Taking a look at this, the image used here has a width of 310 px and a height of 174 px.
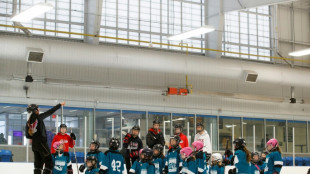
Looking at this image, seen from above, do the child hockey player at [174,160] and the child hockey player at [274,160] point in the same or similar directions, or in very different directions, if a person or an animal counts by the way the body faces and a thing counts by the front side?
same or similar directions

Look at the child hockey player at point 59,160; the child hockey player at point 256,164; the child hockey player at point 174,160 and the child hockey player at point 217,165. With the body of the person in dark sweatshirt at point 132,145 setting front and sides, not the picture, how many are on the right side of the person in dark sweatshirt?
1

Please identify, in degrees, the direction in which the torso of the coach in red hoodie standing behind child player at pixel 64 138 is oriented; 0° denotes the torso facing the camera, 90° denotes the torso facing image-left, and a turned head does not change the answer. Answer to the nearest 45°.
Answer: approximately 0°

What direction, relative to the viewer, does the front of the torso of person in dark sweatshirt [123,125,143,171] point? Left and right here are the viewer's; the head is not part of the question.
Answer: facing the viewer

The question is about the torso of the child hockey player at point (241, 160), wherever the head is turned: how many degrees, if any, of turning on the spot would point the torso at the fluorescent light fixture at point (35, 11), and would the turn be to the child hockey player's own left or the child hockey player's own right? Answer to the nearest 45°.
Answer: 0° — they already face it

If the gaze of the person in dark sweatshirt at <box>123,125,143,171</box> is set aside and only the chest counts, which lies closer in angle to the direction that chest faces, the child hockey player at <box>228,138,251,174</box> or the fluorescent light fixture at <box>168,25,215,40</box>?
the child hockey player

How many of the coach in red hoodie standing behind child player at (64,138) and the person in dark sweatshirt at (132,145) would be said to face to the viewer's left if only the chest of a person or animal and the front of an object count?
0

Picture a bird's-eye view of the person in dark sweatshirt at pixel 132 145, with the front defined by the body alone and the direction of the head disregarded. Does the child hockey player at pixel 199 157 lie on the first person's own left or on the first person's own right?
on the first person's own left

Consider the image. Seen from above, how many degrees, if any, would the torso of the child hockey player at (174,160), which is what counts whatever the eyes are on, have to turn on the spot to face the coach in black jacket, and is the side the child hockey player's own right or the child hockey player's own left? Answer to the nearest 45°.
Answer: approximately 45° to the child hockey player's own right
